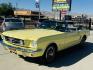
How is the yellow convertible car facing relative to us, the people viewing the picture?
facing the viewer and to the left of the viewer
